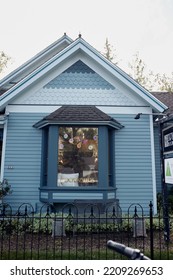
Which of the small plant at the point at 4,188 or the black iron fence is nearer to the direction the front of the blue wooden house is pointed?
the black iron fence

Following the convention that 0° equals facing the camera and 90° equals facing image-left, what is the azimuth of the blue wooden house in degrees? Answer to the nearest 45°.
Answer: approximately 0°

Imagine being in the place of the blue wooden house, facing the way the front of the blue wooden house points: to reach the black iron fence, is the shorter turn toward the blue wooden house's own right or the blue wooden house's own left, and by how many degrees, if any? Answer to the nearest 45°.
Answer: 0° — it already faces it

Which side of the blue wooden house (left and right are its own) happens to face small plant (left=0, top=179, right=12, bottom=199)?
right
